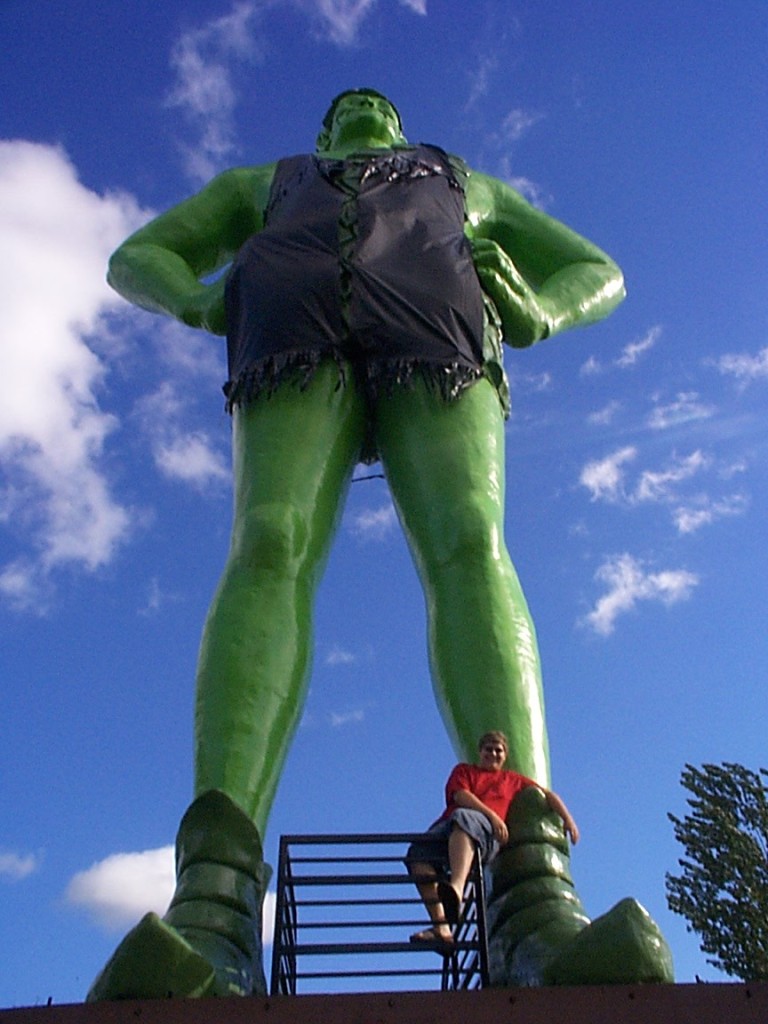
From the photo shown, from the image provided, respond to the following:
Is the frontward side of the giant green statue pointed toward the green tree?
no

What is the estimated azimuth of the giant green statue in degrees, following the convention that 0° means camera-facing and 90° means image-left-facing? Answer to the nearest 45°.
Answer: approximately 0°
